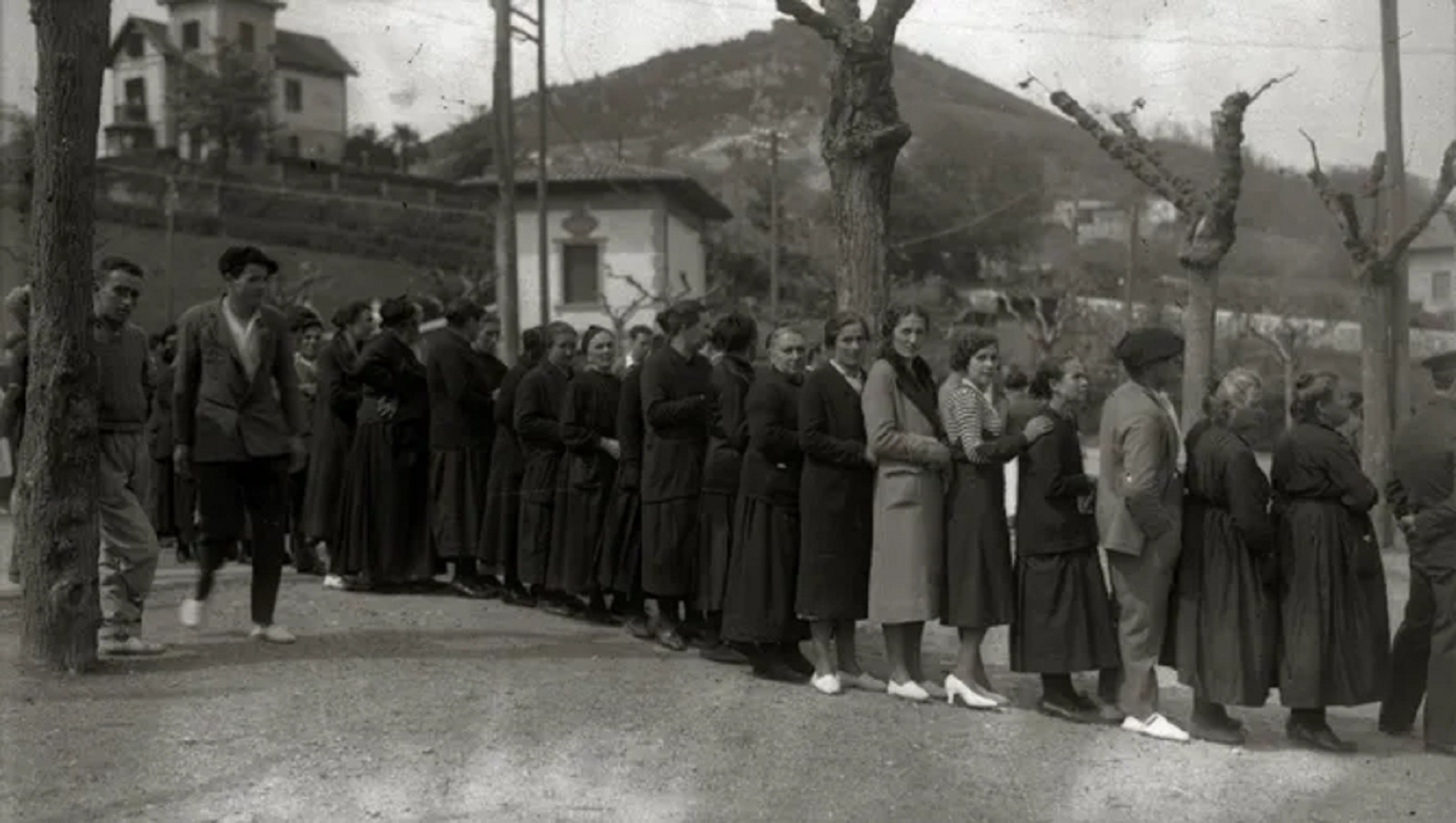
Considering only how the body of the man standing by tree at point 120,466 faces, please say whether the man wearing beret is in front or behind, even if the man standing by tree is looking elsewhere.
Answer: in front

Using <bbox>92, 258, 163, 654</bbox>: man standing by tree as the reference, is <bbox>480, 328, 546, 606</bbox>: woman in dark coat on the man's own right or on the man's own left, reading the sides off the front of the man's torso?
on the man's own left

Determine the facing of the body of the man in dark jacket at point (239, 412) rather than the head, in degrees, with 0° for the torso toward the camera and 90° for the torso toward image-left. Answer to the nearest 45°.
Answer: approximately 315°

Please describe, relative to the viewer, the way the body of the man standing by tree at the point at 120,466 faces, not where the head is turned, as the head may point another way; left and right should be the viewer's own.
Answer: facing the viewer and to the right of the viewer
